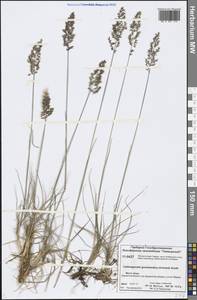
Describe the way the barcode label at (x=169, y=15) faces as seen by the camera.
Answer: facing the viewer
